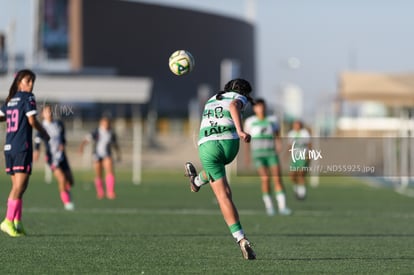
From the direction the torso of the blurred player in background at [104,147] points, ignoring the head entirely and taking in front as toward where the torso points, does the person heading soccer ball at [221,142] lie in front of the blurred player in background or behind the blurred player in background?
in front

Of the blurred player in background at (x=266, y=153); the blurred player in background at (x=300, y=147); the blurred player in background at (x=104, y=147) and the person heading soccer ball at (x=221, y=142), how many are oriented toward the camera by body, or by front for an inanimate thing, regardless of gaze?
3

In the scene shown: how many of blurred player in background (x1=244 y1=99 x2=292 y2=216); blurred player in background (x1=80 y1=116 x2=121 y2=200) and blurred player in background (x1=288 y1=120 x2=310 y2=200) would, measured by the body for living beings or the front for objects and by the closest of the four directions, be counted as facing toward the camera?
3

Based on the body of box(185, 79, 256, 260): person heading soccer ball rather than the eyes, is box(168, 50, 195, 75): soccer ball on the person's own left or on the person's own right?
on the person's own left

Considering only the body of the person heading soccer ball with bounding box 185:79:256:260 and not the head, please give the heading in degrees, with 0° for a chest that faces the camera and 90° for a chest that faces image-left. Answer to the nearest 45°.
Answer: approximately 225°

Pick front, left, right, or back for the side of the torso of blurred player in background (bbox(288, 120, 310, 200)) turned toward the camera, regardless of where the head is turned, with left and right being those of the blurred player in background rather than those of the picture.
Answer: front

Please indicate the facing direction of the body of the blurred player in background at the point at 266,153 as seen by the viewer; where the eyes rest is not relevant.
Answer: toward the camera

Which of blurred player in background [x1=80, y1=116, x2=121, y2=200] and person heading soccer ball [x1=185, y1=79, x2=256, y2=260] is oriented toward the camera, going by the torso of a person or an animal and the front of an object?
the blurred player in background

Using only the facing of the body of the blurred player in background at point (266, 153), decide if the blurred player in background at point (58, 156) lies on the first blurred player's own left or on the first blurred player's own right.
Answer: on the first blurred player's own right

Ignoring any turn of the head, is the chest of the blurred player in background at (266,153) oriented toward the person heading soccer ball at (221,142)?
yes

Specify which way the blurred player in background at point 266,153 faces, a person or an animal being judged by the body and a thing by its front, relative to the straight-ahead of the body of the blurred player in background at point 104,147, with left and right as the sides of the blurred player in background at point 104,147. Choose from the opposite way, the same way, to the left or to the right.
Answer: the same way

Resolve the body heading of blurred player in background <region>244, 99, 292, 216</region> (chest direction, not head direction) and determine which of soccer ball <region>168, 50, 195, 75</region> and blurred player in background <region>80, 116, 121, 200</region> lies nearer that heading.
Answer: the soccer ball

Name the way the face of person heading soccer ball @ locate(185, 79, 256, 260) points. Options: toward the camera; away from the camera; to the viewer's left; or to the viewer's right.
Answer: away from the camera

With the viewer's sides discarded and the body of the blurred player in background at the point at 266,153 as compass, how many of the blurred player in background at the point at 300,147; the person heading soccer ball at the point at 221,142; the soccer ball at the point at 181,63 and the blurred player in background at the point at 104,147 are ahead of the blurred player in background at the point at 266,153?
2

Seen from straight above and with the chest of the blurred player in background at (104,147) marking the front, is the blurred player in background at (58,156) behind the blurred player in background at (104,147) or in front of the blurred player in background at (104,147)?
in front

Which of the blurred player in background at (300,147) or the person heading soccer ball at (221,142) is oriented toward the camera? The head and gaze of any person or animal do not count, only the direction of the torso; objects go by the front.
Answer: the blurred player in background
